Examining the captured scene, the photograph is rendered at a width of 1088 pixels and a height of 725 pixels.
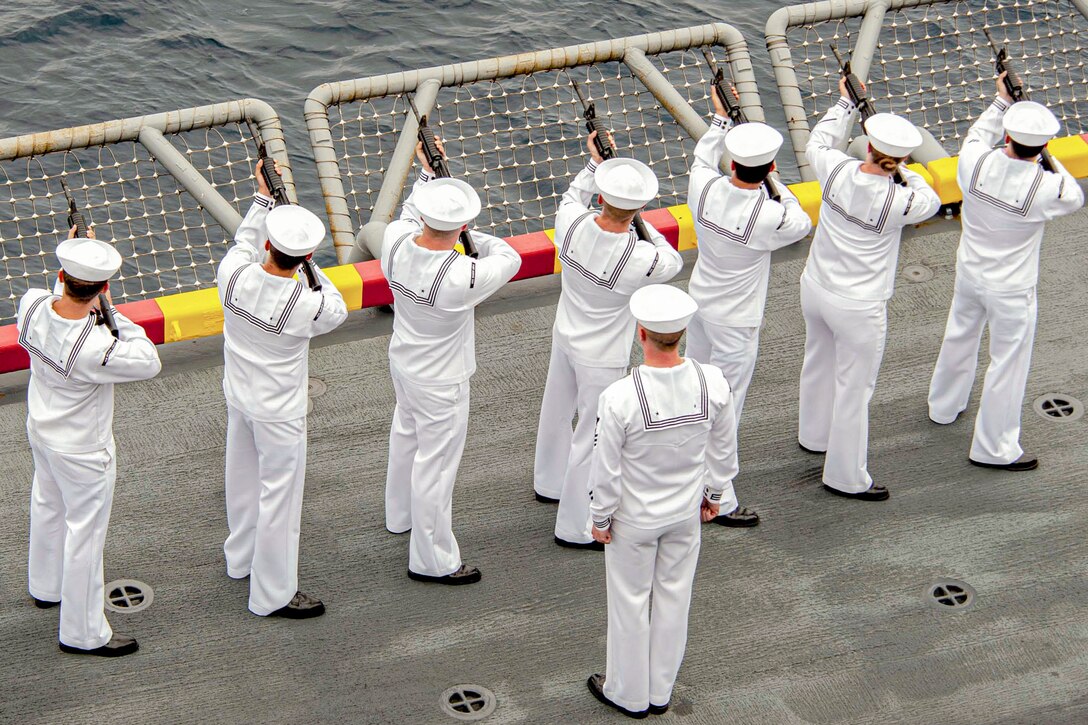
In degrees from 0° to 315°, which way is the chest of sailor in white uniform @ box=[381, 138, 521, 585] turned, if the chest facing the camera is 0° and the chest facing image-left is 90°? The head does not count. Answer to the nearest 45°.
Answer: approximately 225°

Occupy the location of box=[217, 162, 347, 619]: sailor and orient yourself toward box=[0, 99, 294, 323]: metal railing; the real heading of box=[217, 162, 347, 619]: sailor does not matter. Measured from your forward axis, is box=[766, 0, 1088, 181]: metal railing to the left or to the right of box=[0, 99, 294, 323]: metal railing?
right

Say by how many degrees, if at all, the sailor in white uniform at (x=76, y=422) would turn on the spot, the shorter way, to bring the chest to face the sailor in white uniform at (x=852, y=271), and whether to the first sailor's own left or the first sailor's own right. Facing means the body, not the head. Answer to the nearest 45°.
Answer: approximately 45° to the first sailor's own right

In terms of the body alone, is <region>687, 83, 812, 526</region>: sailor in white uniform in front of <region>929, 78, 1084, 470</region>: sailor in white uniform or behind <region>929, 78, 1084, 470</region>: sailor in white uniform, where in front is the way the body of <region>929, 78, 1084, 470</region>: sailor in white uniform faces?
behind

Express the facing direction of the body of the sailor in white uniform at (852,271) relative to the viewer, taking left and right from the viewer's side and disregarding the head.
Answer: facing away from the viewer and to the right of the viewer

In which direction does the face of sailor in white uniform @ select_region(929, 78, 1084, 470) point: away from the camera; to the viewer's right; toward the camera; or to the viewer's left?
away from the camera

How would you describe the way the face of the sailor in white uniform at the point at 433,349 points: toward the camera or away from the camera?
away from the camera

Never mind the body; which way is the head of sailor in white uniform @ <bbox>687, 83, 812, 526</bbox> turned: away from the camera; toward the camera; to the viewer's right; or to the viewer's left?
away from the camera

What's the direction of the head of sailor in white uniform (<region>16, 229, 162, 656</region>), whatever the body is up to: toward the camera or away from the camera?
away from the camera

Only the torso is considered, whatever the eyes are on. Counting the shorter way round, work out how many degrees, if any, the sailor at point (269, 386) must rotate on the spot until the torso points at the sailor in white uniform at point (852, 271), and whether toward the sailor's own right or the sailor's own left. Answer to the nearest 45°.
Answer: approximately 45° to the sailor's own right

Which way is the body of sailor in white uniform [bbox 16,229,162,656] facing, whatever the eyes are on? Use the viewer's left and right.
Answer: facing away from the viewer and to the right of the viewer

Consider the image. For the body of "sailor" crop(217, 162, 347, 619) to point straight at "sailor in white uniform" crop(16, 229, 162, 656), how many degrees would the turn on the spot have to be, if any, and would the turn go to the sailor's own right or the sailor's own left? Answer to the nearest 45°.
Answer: approximately 135° to the sailor's own left

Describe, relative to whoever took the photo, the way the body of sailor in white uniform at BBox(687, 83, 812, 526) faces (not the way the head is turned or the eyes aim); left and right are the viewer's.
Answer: facing away from the viewer and to the right of the viewer

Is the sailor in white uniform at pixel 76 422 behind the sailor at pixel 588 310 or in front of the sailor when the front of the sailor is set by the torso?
behind
